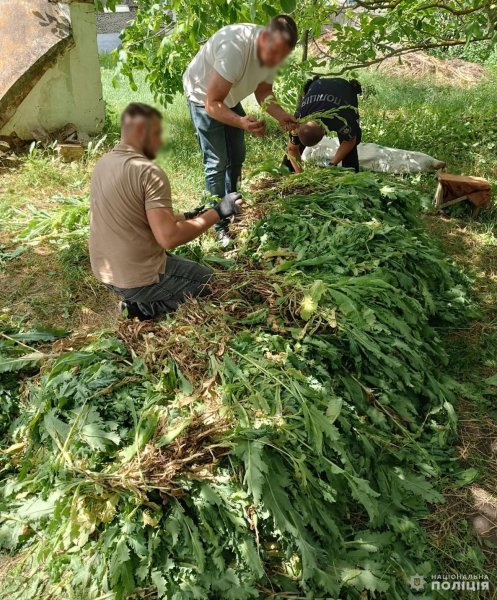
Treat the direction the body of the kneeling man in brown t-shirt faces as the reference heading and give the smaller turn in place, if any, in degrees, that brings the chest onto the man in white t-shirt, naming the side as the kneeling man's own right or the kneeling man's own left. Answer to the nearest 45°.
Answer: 0° — they already face them

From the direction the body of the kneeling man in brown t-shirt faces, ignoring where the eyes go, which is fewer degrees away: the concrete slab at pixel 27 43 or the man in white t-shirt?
the man in white t-shirt

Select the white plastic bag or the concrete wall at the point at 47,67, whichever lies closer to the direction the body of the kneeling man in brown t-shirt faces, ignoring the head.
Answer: the white plastic bag

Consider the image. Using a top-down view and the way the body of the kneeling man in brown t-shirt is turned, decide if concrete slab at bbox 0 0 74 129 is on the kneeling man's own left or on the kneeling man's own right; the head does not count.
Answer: on the kneeling man's own left

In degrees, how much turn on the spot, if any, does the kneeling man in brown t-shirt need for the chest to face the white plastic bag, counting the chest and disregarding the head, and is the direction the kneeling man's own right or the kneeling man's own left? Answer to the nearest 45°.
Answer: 0° — they already face it

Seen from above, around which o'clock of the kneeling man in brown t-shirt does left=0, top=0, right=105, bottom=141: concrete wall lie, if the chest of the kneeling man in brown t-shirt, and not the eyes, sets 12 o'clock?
The concrete wall is roughly at 10 o'clock from the kneeling man in brown t-shirt.

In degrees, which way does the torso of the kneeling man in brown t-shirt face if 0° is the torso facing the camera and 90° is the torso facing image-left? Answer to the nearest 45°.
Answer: approximately 225°
